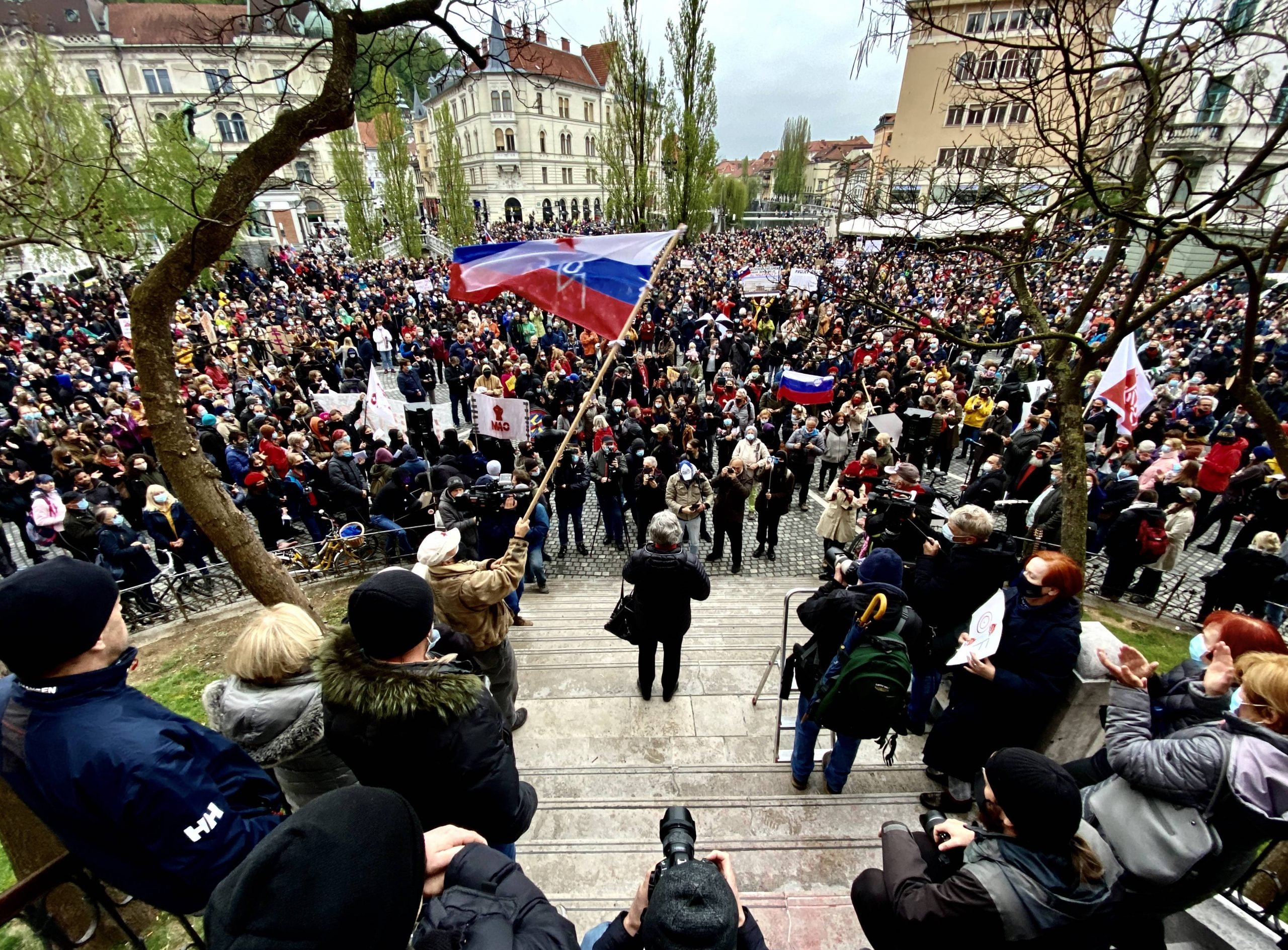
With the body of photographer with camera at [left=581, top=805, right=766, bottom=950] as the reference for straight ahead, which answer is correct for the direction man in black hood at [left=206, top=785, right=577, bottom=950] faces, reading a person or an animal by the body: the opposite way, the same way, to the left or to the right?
the same way

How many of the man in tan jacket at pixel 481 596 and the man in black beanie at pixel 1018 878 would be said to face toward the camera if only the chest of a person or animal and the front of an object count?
0

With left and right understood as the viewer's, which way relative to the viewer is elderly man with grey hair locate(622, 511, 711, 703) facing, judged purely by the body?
facing away from the viewer

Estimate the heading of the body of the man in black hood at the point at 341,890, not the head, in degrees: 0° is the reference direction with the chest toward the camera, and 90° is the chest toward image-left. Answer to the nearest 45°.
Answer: approximately 225°

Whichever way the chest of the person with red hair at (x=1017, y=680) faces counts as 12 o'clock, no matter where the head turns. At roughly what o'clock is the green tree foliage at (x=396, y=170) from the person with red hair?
The green tree foliage is roughly at 1 o'clock from the person with red hair.

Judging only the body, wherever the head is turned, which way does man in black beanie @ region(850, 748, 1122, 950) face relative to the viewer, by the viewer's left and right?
facing away from the viewer and to the left of the viewer

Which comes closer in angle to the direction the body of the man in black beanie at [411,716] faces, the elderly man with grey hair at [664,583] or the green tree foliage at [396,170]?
the elderly man with grey hair

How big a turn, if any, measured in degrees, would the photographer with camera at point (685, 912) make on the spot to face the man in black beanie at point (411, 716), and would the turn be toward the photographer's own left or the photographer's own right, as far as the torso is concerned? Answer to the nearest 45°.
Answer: approximately 45° to the photographer's own left

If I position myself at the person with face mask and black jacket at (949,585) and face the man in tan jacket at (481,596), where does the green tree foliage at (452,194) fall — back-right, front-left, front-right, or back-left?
front-right

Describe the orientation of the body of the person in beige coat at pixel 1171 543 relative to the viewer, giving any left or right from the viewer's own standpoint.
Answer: facing to the left of the viewer

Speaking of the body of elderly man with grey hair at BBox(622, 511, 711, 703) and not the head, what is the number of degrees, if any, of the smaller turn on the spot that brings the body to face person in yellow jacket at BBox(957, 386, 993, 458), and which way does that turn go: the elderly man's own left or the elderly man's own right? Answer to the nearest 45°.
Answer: approximately 45° to the elderly man's own right

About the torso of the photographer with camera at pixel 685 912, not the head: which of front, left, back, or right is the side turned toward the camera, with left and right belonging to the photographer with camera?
back

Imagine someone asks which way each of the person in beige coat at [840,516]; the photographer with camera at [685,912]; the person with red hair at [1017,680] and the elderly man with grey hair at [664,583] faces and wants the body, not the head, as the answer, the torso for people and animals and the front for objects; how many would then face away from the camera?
2

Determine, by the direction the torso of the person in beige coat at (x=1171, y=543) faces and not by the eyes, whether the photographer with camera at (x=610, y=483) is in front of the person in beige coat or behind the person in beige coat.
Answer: in front

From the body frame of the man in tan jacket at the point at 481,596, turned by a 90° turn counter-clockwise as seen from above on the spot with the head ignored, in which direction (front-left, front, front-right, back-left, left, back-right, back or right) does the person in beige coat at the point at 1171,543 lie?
back-right

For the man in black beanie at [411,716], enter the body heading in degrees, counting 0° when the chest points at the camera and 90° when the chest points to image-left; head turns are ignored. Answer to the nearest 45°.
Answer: approximately 225°

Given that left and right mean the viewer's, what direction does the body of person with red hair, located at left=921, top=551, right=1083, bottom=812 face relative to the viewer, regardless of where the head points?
facing to the left of the viewer
